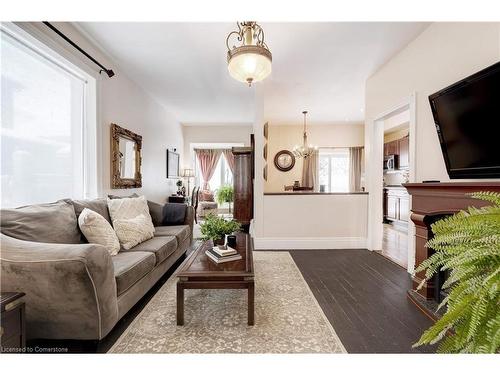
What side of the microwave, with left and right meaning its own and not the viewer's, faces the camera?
front

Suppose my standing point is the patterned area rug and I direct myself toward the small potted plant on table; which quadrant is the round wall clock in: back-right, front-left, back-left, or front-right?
front-right

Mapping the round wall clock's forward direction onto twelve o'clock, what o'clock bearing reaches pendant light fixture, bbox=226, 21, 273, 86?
The pendant light fixture is roughly at 12 o'clock from the round wall clock.

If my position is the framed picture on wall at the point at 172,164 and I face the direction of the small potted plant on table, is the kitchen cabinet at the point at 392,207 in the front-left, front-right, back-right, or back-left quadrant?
front-left

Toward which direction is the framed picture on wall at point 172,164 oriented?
to the viewer's right

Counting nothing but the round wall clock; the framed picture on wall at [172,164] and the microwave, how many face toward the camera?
2

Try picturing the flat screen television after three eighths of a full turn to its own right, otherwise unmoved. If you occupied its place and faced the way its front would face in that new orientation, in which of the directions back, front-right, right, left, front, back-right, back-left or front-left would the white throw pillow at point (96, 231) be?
back-left

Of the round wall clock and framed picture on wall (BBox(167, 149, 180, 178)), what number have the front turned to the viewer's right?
1

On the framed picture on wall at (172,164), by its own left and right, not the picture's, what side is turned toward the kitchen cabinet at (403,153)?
front

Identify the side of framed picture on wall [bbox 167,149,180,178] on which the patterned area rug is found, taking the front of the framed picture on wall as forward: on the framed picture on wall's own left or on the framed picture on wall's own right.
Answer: on the framed picture on wall's own right

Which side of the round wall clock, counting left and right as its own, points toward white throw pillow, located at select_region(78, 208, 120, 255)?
front

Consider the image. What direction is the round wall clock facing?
toward the camera

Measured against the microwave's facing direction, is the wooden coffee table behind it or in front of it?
in front

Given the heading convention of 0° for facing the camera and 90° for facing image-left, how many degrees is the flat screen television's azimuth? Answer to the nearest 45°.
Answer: approximately 45°

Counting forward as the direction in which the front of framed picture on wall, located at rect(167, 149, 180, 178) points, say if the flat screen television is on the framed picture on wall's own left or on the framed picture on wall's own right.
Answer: on the framed picture on wall's own right

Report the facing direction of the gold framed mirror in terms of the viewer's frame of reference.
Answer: facing the viewer and to the right of the viewer

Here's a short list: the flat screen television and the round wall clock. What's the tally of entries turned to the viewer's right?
0

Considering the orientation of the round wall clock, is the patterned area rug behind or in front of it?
in front
